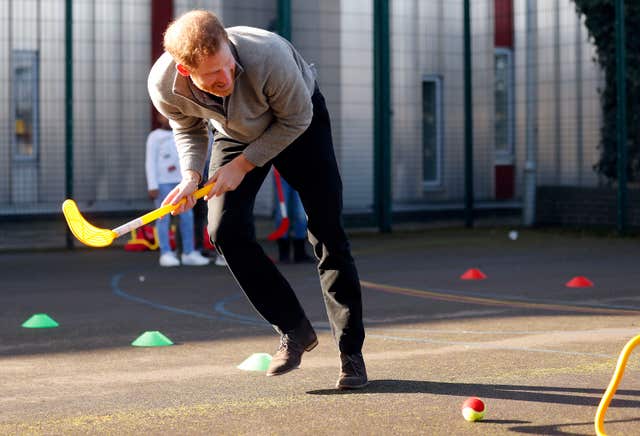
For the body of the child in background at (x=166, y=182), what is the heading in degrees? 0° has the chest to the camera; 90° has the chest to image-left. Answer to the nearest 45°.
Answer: approximately 315°

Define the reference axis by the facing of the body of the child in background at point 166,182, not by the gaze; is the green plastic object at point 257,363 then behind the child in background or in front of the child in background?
in front

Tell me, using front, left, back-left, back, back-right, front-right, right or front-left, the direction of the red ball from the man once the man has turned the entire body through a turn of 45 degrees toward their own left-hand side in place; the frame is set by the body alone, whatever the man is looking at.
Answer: front-left

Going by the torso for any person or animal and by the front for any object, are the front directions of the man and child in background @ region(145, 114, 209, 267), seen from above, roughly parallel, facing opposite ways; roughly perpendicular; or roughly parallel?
roughly perpendicular

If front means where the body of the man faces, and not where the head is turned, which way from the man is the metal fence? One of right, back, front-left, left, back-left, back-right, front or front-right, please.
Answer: back-right

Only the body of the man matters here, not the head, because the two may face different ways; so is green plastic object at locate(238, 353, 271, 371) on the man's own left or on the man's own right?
on the man's own right

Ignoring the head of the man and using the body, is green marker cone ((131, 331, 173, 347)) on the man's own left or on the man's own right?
on the man's own right

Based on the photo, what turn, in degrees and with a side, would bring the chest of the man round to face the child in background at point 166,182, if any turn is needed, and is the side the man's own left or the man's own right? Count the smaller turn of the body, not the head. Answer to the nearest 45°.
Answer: approximately 135° to the man's own right

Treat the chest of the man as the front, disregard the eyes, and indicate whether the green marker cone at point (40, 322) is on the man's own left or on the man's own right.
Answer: on the man's own right
